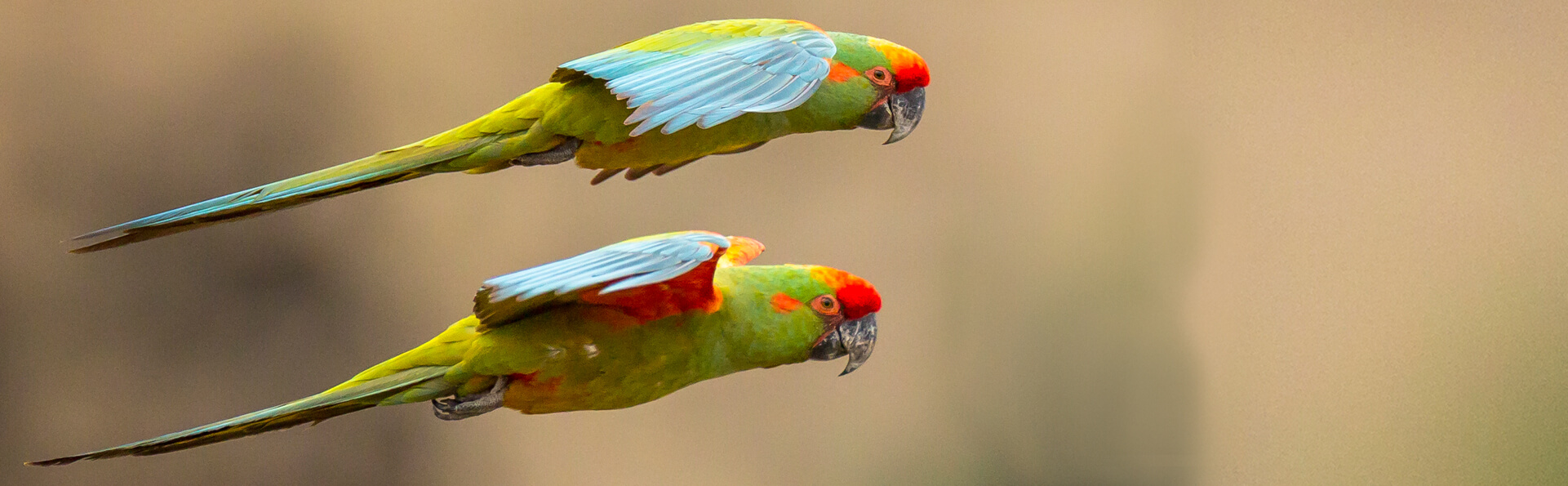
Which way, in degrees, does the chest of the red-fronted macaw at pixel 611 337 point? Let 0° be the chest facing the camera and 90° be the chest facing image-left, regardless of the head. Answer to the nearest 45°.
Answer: approximately 270°

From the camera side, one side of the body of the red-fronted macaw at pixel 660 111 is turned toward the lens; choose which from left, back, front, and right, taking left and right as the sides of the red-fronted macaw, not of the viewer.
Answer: right

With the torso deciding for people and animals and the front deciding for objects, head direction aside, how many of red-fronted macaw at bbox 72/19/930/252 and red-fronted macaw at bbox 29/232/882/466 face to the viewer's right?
2
